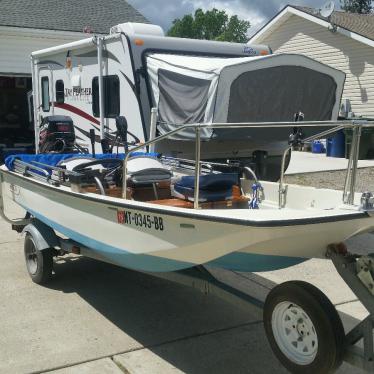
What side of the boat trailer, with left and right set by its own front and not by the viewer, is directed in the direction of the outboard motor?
back

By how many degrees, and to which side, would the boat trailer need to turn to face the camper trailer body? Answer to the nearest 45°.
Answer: approximately 135° to its left

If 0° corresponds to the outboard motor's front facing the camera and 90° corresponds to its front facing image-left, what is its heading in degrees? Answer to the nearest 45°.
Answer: approximately 315°
